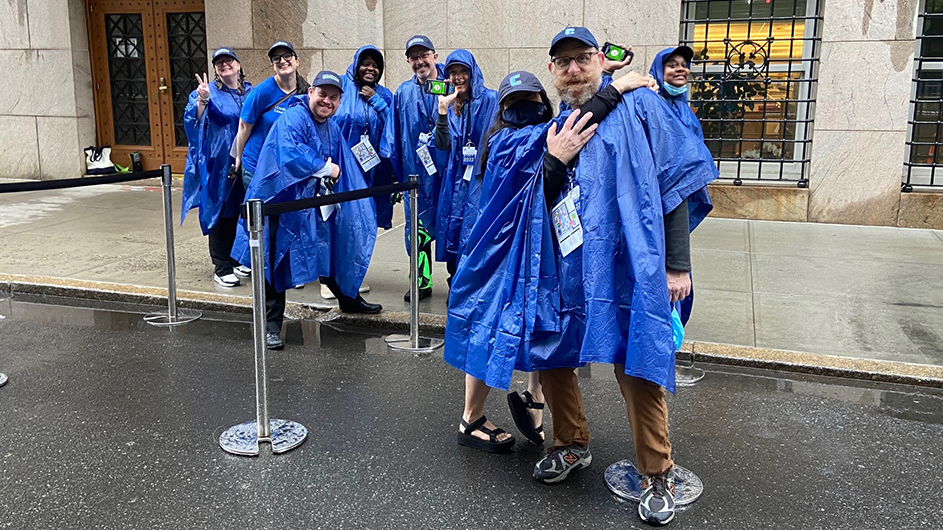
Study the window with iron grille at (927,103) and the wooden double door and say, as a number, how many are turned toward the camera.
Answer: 2

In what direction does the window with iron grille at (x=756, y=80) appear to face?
toward the camera

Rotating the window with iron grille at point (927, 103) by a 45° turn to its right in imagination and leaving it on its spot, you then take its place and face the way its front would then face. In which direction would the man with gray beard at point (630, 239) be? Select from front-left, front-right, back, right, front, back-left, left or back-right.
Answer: front-left

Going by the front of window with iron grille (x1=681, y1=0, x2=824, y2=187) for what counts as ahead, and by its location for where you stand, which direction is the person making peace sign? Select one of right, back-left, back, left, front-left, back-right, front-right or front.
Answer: front-right

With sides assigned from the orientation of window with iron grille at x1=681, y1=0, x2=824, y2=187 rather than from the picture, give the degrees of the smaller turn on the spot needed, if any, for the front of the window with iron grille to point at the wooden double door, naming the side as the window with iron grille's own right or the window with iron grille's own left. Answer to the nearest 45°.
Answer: approximately 90° to the window with iron grille's own right

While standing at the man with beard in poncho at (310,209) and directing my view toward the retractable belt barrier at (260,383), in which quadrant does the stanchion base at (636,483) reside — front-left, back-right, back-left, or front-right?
front-left

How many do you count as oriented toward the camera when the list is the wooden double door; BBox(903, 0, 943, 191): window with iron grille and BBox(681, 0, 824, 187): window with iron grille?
3

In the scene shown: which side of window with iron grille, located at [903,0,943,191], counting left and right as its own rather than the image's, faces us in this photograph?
front

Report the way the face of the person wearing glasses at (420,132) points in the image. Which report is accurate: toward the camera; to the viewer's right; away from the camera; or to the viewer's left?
toward the camera

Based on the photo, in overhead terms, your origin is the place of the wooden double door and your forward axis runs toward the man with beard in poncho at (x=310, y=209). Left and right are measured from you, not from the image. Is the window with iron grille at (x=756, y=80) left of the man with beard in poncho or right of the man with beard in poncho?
left

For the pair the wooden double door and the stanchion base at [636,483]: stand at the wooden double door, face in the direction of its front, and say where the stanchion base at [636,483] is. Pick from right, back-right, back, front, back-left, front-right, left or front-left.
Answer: front

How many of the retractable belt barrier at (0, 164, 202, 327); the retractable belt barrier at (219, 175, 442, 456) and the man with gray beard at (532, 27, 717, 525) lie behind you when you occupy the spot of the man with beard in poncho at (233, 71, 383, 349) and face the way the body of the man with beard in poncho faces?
1

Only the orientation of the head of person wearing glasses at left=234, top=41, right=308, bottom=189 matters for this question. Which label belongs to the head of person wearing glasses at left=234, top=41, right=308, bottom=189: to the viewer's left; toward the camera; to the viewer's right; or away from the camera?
toward the camera

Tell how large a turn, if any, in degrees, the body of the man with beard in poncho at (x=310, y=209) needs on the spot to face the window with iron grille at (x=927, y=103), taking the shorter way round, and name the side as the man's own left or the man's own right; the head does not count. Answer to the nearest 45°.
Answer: approximately 90° to the man's own left

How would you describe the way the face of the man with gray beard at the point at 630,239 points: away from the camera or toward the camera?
toward the camera
